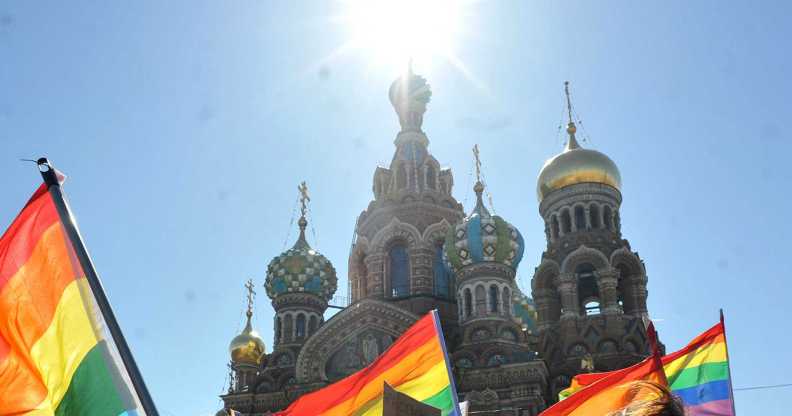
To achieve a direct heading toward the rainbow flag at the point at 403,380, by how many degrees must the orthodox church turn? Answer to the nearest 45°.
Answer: approximately 45° to its right

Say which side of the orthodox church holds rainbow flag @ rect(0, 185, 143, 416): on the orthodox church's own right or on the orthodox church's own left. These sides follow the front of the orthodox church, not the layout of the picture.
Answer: on the orthodox church's own right

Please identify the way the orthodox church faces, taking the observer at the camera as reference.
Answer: facing the viewer and to the right of the viewer

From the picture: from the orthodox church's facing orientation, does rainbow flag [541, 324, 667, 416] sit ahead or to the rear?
ahead

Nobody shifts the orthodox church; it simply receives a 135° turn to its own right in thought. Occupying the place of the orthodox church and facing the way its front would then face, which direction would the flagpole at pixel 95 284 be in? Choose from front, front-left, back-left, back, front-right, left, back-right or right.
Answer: left

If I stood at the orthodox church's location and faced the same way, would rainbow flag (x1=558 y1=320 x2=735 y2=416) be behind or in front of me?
in front
